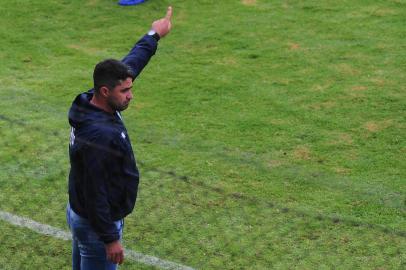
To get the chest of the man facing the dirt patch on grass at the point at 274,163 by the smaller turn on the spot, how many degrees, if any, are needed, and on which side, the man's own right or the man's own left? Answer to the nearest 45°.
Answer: approximately 45° to the man's own left

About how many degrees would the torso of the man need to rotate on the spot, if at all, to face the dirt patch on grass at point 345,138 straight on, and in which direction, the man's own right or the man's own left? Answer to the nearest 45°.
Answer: approximately 45° to the man's own left

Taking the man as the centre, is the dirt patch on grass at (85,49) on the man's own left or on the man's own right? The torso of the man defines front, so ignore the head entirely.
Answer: on the man's own left

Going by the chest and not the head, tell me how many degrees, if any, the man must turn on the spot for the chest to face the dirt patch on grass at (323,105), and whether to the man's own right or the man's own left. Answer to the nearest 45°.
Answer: approximately 45° to the man's own left

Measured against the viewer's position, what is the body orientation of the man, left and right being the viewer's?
facing to the right of the viewer

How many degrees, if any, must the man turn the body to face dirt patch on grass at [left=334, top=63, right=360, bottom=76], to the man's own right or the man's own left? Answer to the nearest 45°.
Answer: approximately 45° to the man's own left

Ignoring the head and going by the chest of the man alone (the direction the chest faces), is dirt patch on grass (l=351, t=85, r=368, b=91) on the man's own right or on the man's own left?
on the man's own left

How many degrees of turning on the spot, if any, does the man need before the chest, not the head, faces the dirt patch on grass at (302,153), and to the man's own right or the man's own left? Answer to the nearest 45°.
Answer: approximately 45° to the man's own left
